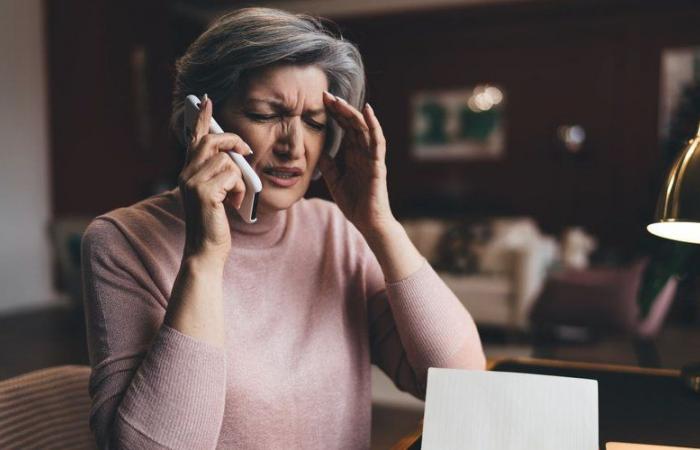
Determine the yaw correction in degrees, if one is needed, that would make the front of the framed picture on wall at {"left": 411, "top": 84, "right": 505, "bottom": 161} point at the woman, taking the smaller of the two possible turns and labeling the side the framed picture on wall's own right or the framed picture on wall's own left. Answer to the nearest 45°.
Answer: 0° — it already faces them

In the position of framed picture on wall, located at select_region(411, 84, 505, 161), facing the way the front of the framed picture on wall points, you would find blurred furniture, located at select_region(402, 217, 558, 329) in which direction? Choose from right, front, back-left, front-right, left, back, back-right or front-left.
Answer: front

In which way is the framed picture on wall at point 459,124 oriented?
toward the camera

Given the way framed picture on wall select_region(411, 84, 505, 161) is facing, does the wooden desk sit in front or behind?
in front

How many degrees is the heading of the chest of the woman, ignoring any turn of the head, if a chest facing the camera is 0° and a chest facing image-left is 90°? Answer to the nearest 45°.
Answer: approximately 315°

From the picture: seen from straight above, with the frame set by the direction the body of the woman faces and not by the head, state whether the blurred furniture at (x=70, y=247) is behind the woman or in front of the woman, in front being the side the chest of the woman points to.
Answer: behind

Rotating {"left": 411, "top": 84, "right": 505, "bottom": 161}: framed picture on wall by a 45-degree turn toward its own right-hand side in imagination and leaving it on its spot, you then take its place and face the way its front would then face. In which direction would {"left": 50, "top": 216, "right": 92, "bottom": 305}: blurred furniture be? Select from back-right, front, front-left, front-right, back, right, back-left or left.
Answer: front

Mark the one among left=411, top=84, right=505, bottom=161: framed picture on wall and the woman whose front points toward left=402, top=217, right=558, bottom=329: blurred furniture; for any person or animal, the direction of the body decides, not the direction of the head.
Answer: the framed picture on wall

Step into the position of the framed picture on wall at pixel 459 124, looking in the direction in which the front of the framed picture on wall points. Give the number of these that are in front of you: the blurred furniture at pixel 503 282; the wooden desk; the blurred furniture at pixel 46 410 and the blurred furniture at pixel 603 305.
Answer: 4
